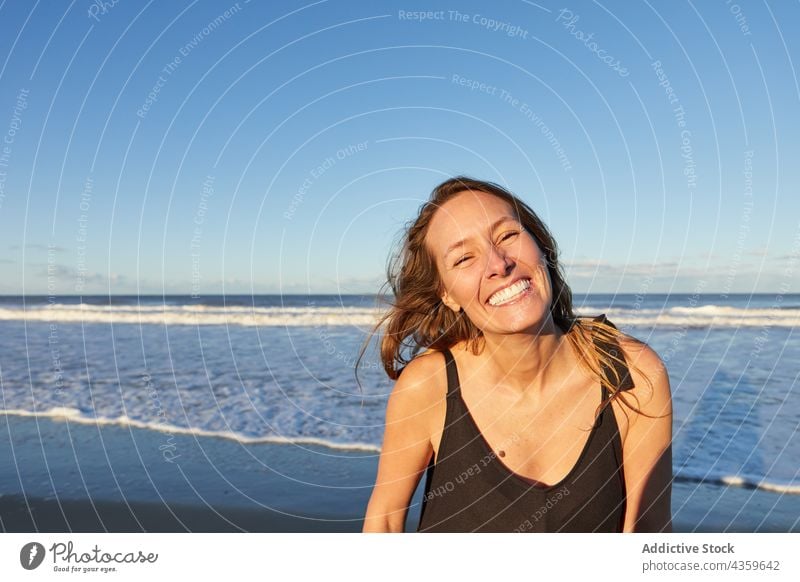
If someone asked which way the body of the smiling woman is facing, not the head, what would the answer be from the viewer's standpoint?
toward the camera
